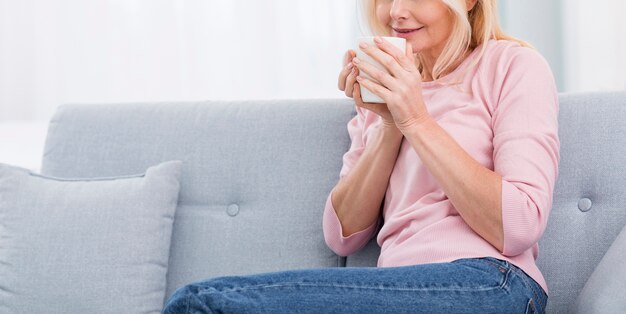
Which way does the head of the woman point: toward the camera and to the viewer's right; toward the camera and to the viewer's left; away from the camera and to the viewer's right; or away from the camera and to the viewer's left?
toward the camera and to the viewer's left

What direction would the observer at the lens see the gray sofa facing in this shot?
facing the viewer

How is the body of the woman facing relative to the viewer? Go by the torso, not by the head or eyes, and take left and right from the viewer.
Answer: facing the viewer and to the left of the viewer
